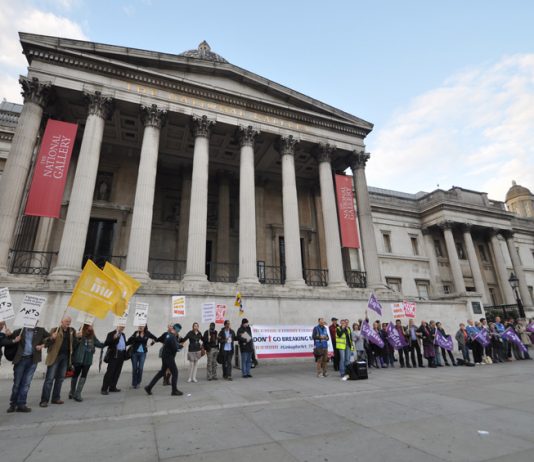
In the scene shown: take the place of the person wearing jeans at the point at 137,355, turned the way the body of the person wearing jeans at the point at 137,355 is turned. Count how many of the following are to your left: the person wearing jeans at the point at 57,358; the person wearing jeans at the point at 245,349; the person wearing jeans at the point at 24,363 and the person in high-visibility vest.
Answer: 2

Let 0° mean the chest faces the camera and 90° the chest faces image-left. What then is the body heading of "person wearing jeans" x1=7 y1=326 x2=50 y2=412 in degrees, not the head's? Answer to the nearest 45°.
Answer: approximately 0°

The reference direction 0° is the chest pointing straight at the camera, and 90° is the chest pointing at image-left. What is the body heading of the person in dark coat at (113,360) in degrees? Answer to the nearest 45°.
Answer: approximately 315°

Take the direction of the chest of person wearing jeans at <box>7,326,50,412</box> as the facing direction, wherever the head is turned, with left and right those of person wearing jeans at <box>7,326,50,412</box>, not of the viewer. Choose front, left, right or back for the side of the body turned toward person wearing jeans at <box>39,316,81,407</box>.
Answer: left

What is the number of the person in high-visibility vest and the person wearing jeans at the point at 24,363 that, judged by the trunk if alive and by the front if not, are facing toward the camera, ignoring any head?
2
